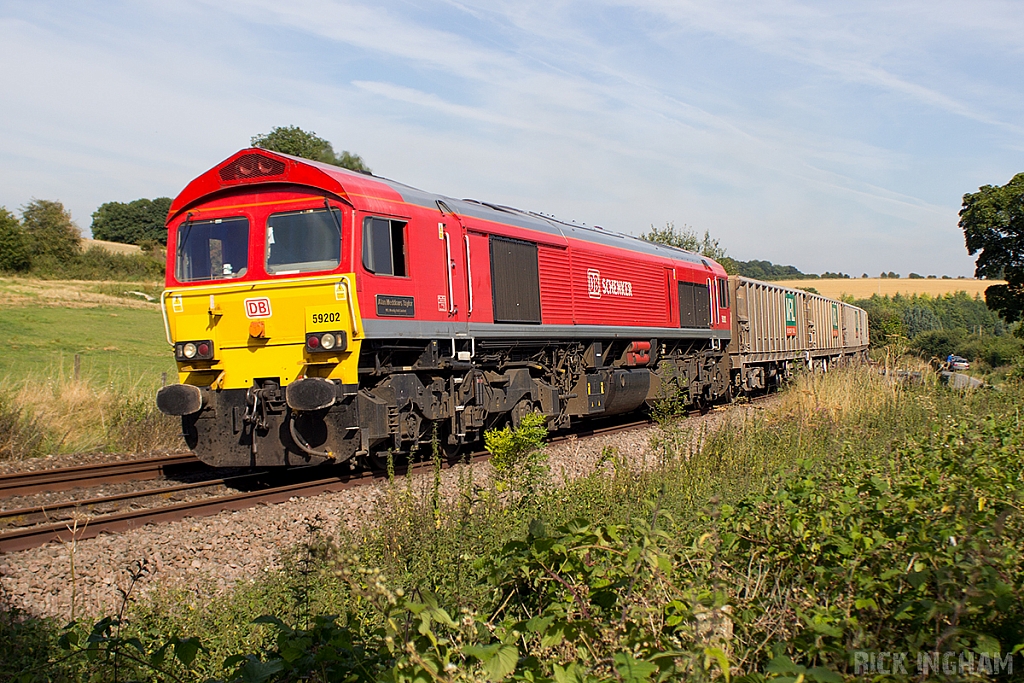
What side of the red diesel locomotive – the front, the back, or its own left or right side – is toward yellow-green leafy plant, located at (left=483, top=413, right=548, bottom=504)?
left

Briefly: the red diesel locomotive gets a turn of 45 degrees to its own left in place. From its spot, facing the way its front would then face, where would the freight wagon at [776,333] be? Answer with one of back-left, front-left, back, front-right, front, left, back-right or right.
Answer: back-left

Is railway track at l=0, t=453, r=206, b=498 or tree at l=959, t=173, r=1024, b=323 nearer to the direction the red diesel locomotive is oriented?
the railway track

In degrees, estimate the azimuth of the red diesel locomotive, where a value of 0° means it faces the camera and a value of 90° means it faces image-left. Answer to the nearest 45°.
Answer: approximately 45°

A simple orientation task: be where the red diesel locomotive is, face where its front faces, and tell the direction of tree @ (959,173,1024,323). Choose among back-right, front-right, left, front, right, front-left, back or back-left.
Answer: back
